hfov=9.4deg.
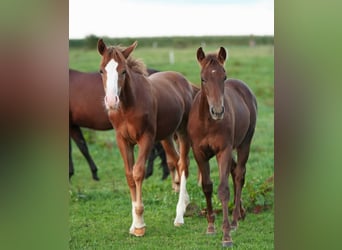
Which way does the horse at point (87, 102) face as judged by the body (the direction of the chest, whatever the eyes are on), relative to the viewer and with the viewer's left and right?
facing to the left of the viewer

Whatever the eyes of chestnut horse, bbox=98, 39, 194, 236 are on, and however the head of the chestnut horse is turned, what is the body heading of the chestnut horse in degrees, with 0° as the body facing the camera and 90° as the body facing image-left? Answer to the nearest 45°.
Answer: approximately 45°

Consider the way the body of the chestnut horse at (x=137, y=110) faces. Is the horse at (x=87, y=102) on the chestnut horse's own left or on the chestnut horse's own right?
on the chestnut horse's own right

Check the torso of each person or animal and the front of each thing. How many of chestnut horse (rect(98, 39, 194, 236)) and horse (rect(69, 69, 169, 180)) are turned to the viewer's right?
0

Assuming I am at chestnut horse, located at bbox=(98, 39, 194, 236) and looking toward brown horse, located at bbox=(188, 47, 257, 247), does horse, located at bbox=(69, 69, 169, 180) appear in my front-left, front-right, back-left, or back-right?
back-left

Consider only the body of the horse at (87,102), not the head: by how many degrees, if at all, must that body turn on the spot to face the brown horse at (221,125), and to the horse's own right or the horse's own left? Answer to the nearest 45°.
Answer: approximately 90° to the horse's own left

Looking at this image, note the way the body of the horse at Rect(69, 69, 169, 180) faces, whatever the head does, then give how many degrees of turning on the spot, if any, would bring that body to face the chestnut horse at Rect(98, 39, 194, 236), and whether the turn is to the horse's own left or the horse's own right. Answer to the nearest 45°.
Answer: approximately 90° to the horse's own left

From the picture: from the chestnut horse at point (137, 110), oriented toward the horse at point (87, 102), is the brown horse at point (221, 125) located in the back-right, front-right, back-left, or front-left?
back-right
